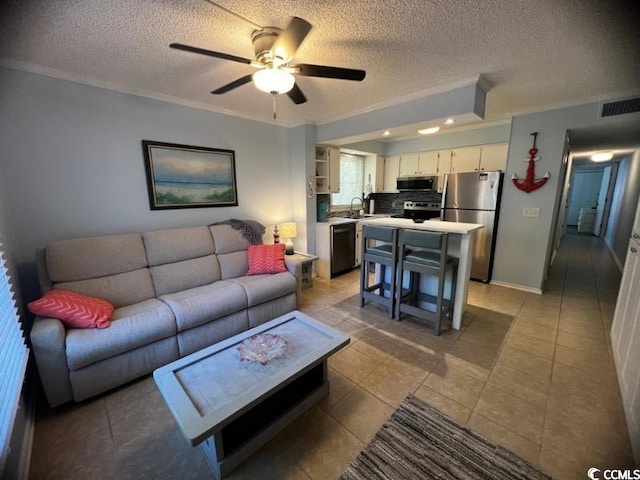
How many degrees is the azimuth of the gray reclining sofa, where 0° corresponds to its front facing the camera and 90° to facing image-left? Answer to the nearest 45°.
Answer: approximately 315°

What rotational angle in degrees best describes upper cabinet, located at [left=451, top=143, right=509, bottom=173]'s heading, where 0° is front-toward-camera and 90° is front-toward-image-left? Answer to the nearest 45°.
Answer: approximately 0°

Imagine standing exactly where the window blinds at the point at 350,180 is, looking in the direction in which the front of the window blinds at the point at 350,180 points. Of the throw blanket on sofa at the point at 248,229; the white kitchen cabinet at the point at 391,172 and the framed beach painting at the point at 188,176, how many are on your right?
2

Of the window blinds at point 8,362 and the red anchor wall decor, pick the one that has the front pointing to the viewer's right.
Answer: the window blinds

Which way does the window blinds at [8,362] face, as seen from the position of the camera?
facing to the right of the viewer

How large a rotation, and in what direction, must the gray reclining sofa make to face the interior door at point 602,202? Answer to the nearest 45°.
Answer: approximately 45° to its left

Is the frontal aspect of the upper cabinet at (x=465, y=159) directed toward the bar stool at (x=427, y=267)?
yes
